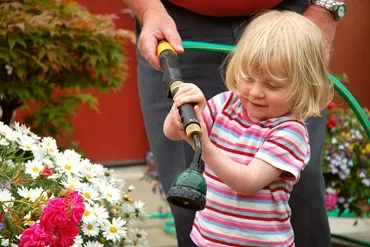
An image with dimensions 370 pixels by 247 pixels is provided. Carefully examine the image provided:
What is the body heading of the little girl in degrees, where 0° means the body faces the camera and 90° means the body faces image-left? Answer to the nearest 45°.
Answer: approximately 45°

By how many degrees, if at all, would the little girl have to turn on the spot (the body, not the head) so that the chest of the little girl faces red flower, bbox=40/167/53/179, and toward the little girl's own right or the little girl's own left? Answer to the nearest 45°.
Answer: approximately 45° to the little girl's own right

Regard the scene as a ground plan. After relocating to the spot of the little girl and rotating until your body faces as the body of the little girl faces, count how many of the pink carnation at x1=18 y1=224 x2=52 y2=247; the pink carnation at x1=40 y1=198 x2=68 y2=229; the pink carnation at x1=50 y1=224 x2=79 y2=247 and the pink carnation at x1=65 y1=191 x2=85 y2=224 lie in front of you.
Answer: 4

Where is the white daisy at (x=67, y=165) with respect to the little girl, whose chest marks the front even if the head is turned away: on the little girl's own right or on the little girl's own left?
on the little girl's own right

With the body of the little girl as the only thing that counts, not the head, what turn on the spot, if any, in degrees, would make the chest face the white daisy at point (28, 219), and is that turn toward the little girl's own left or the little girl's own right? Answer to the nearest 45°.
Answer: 0° — they already face it

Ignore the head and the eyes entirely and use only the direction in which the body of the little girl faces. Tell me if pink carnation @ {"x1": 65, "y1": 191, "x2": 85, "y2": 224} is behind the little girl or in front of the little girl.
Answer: in front

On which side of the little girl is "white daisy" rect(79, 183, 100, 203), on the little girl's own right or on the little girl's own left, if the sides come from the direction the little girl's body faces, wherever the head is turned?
on the little girl's own right

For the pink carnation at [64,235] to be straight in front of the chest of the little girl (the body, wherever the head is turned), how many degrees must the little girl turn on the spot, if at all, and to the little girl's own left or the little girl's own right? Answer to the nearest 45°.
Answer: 0° — they already face it
